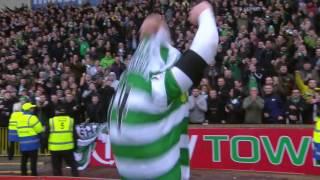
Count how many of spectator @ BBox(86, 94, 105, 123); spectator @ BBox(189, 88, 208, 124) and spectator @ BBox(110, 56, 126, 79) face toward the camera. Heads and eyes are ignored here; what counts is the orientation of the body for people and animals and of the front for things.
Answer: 3

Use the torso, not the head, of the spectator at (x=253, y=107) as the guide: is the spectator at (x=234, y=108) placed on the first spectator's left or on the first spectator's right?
on the first spectator's right

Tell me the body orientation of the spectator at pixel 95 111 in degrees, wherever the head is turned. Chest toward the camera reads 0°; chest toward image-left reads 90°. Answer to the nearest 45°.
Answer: approximately 0°

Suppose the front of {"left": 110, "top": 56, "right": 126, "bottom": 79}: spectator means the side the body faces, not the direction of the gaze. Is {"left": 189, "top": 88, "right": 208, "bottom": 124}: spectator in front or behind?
in front

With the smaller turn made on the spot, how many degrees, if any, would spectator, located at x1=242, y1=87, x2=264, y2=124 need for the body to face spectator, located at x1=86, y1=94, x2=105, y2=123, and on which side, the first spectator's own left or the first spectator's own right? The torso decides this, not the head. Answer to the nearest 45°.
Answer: approximately 90° to the first spectator's own right

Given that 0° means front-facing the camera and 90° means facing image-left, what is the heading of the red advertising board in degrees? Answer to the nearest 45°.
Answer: approximately 0°

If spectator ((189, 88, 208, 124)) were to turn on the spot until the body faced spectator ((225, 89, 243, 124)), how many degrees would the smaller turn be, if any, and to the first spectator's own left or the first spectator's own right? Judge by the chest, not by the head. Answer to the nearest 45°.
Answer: approximately 90° to the first spectator's own left

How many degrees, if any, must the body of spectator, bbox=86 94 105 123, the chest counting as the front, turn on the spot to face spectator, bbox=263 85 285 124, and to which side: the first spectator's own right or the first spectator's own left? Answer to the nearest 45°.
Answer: approximately 45° to the first spectator's own left
